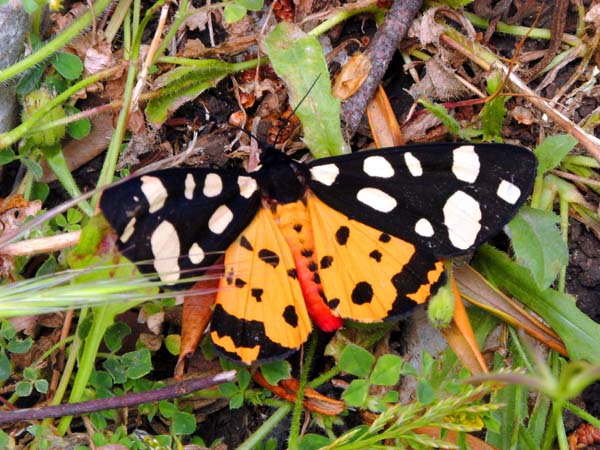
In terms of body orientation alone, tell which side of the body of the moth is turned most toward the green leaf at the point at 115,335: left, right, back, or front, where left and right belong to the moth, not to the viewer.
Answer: left

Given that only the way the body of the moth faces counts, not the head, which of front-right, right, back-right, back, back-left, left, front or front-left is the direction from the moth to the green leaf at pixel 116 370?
left

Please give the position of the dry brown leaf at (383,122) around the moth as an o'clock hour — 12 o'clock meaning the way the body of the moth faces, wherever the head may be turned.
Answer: The dry brown leaf is roughly at 1 o'clock from the moth.

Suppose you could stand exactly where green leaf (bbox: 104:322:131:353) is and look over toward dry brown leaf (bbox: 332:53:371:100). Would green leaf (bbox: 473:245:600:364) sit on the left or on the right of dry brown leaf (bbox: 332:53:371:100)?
right

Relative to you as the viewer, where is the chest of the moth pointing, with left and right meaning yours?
facing away from the viewer

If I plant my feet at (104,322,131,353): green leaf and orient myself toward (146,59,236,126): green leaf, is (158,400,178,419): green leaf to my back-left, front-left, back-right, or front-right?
back-right

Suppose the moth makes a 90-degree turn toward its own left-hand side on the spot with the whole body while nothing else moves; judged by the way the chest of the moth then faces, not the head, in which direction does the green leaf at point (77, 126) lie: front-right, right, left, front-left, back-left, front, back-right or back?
front-right

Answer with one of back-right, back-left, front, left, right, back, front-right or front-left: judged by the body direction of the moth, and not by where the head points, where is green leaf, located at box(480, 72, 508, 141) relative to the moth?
front-right

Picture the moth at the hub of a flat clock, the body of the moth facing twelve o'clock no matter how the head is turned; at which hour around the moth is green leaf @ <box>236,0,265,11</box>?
The green leaf is roughly at 12 o'clock from the moth.

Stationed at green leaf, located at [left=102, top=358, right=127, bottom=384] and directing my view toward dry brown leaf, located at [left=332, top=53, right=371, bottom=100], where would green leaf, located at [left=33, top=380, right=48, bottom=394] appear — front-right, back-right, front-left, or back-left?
back-left

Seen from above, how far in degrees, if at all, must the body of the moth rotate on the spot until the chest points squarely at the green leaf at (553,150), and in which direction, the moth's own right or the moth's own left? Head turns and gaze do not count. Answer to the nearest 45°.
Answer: approximately 90° to the moth's own right

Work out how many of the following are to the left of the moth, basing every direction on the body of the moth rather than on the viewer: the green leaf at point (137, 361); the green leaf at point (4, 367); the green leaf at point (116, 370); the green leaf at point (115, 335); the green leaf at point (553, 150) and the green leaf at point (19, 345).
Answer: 5
